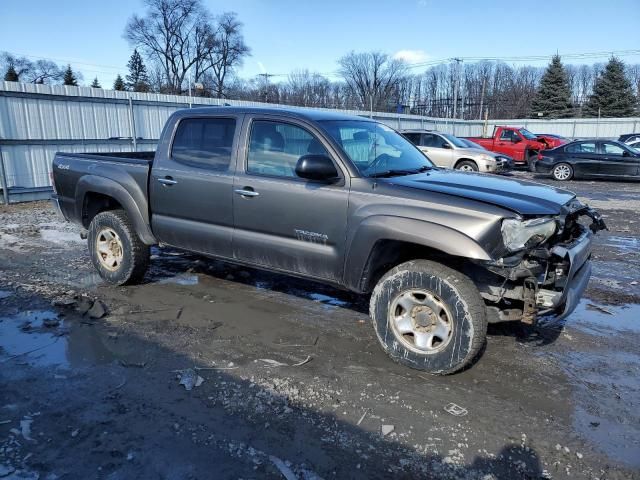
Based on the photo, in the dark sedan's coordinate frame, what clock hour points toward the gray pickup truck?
The gray pickup truck is roughly at 3 o'clock from the dark sedan.

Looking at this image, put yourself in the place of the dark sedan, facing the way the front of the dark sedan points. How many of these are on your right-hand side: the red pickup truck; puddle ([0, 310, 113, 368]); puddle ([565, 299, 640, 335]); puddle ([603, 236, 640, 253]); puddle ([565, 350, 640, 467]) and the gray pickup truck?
5

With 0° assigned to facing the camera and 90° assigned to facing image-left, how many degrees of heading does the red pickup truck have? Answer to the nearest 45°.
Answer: approximately 315°

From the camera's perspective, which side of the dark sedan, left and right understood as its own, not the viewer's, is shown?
right

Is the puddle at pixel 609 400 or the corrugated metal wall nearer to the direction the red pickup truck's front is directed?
the puddle

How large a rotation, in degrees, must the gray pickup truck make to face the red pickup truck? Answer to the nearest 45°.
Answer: approximately 90° to its left
